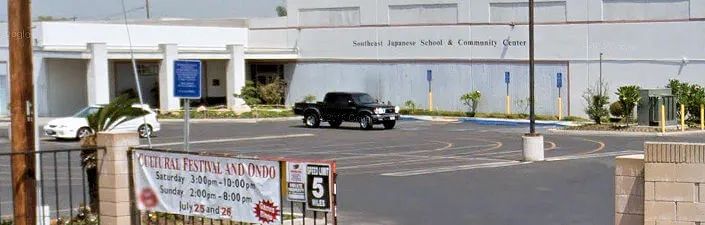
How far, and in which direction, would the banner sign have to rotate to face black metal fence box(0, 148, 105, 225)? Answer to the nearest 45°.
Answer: approximately 135° to its right

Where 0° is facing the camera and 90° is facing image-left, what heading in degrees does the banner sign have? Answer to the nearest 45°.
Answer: approximately 0°
